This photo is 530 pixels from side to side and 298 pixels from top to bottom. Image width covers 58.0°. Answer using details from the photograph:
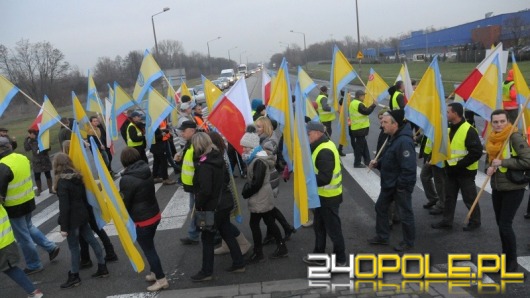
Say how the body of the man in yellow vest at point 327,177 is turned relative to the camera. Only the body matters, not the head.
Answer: to the viewer's left

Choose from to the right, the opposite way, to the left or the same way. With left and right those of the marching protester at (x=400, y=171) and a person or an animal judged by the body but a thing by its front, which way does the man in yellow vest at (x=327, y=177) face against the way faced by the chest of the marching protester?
the same way

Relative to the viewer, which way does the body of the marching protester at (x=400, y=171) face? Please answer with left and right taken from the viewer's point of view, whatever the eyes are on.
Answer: facing to the left of the viewer

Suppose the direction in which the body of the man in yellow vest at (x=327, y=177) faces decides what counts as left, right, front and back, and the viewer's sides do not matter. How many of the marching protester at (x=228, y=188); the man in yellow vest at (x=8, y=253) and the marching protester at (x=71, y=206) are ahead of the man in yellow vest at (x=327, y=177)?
3

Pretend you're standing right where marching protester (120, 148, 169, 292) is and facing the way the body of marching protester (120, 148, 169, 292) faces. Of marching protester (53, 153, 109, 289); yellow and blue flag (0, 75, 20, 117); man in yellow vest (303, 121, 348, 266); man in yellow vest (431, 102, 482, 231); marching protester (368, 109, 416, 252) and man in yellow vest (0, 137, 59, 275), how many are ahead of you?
3

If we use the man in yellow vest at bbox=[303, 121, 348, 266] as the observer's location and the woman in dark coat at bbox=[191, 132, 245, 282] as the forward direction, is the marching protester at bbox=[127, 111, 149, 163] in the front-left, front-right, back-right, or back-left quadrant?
front-right

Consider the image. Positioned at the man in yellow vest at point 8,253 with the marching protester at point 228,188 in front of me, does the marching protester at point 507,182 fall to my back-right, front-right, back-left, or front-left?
front-right

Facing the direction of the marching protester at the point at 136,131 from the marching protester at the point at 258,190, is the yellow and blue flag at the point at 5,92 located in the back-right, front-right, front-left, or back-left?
front-left
